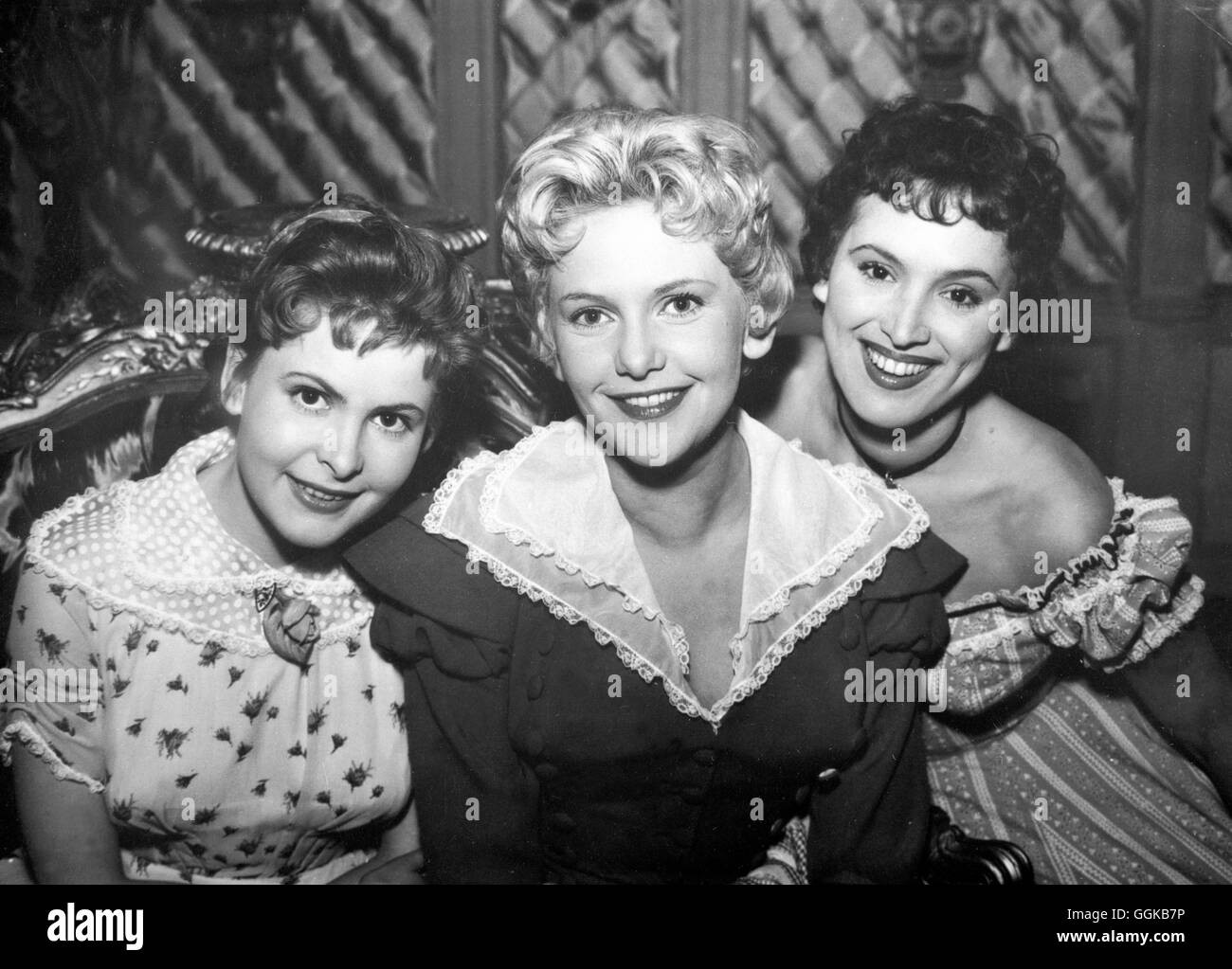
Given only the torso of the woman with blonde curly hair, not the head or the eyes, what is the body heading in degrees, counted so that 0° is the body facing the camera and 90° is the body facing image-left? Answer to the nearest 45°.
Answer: approximately 0°
